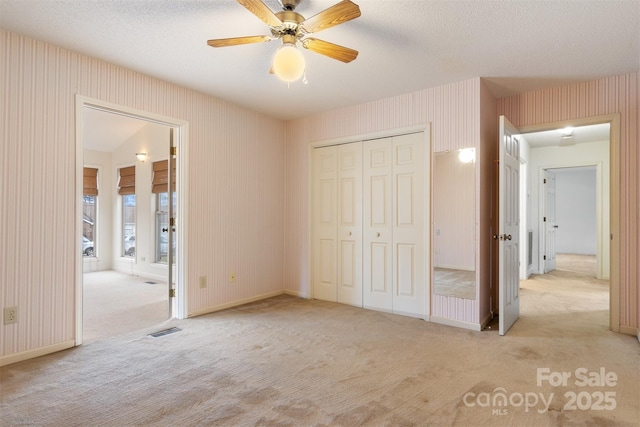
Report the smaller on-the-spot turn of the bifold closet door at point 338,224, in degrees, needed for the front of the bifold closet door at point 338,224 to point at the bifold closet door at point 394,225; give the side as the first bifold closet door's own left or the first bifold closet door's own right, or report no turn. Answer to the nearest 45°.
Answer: approximately 90° to the first bifold closet door's own left

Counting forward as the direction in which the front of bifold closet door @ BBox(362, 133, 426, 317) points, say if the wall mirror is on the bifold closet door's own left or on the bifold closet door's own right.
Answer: on the bifold closet door's own left

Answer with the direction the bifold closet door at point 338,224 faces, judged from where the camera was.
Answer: facing the viewer and to the left of the viewer

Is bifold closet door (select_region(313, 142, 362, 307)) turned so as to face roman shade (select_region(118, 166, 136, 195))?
no

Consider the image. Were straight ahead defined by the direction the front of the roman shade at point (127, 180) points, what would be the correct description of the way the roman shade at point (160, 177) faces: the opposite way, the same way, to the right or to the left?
the same way

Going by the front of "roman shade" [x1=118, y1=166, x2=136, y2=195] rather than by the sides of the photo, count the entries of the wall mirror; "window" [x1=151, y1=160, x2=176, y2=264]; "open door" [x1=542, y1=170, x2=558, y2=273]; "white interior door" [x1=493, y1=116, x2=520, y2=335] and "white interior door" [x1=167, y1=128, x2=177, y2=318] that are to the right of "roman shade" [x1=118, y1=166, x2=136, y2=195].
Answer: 0

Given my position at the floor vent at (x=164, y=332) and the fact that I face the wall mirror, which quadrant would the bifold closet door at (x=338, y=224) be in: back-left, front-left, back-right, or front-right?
front-left

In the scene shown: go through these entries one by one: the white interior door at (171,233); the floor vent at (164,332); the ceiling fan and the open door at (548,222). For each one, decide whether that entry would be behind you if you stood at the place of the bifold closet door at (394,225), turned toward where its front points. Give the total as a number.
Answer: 1

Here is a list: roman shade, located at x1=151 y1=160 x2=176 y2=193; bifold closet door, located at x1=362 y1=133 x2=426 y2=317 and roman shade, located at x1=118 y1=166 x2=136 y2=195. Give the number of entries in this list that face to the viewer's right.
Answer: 0

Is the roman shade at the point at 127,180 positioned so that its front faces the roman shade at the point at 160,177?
no

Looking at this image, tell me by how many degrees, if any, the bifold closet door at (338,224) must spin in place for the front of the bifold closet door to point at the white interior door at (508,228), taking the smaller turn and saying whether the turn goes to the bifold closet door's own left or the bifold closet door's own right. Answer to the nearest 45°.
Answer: approximately 90° to the bifold closet door's own left

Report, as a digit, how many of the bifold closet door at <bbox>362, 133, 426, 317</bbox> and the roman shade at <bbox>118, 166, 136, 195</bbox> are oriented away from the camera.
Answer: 0

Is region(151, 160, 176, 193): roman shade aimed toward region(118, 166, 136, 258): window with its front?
no

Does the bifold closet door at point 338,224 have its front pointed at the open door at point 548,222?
no
